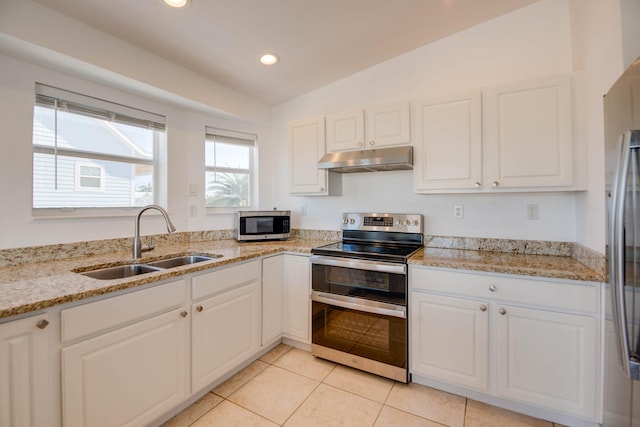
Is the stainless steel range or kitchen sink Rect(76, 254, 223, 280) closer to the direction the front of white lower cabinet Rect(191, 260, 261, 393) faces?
the stainless steel range

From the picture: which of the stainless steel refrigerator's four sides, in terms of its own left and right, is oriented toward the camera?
left

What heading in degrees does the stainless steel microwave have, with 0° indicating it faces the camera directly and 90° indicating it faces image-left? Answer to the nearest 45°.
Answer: approximately 0°

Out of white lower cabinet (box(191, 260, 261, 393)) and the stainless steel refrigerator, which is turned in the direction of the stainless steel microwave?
the stainless steel refrigerator

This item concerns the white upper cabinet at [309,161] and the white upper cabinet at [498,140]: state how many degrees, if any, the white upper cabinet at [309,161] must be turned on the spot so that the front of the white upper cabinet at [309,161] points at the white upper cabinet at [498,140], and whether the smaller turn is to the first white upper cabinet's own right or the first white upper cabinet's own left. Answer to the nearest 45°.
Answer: approximately 90° to the first white upper cabinet's own left

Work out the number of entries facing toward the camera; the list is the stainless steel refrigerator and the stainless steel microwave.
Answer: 1

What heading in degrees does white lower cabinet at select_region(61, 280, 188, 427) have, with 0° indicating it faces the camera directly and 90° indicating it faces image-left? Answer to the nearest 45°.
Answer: approximately 315°

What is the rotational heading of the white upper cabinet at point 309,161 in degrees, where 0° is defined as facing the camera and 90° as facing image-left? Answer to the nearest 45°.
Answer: approximately 45°

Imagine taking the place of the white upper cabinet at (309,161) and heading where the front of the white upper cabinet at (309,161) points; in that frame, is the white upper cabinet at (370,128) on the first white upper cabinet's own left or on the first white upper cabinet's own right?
on the first white upper cabinet's own left
